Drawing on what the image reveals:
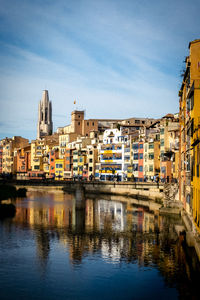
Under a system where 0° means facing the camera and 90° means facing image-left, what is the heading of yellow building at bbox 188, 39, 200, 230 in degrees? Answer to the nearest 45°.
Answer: approximately 90°
